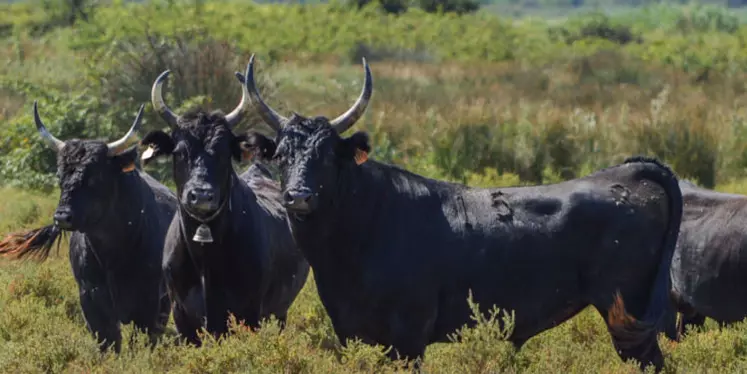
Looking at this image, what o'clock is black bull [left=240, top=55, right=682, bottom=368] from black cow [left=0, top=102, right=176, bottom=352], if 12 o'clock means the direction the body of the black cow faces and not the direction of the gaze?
The black bull is roughly at 9 o'clock from the black cow.

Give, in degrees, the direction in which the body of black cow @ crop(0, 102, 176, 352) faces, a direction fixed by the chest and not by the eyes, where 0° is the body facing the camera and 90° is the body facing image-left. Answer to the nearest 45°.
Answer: approximately 45°

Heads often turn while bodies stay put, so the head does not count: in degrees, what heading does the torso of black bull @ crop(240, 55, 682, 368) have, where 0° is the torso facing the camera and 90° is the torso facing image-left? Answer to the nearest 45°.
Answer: approximately 90°

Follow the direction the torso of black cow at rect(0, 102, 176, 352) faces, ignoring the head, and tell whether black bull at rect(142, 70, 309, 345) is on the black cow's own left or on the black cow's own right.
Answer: on the black cow's own left

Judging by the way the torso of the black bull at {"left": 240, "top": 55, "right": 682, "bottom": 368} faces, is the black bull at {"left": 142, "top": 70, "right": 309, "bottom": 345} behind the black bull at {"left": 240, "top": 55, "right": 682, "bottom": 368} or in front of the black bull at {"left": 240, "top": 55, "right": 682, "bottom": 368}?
in front
